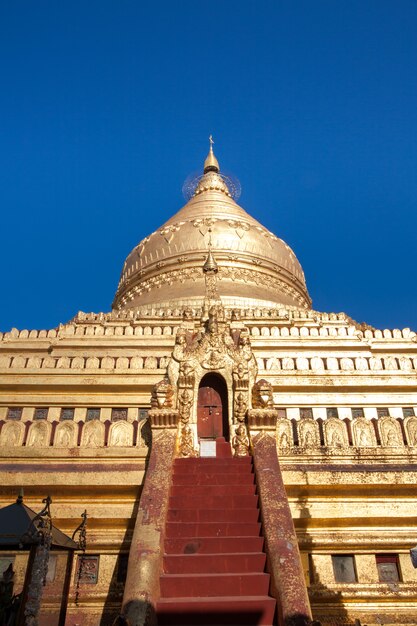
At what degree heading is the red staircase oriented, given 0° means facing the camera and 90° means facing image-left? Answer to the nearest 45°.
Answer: approximately 0°
